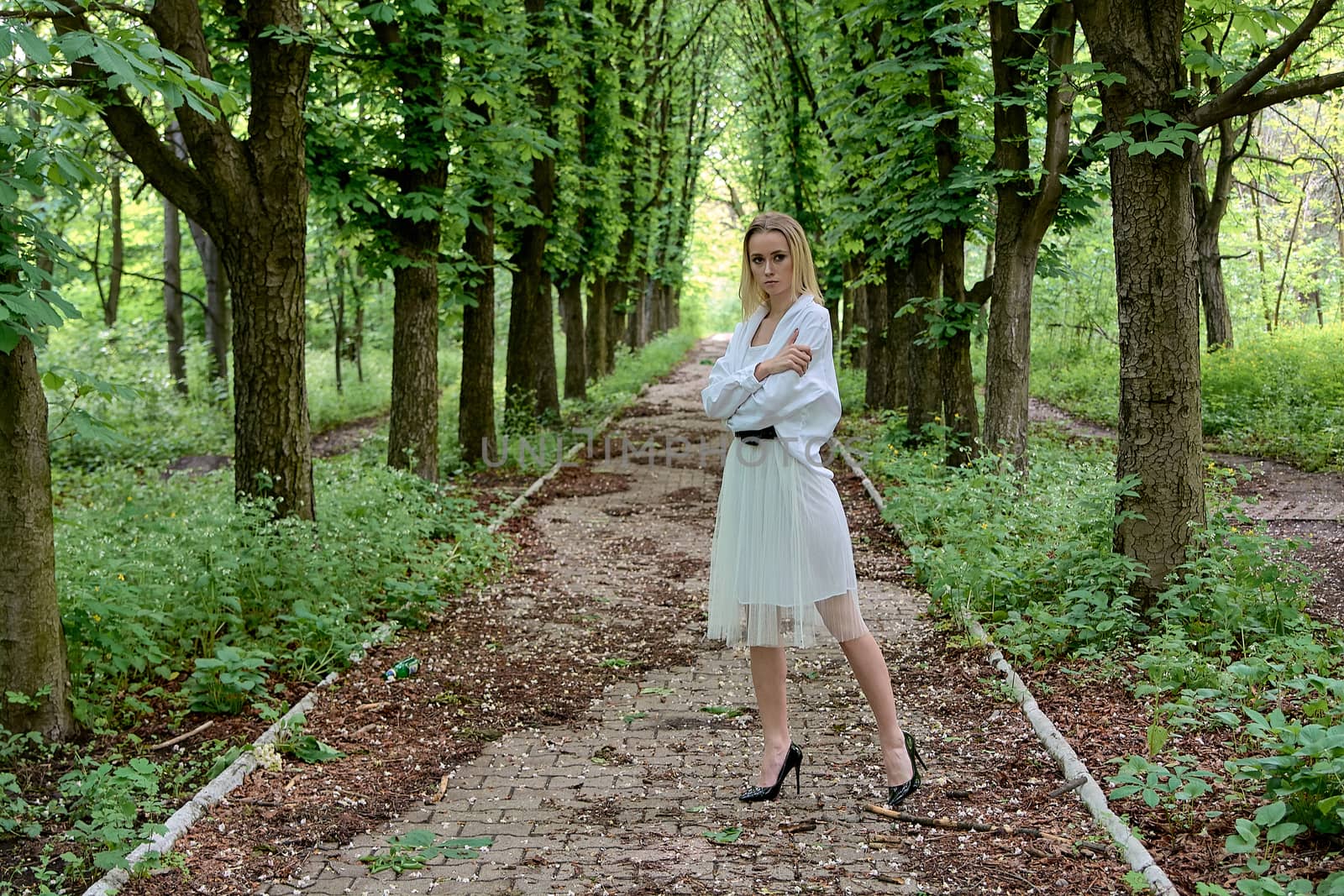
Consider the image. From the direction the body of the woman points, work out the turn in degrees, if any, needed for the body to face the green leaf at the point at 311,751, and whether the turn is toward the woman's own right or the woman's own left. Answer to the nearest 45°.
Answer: approximately 45° to the woman's own right

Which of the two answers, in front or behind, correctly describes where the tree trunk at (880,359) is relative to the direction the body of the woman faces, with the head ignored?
behind

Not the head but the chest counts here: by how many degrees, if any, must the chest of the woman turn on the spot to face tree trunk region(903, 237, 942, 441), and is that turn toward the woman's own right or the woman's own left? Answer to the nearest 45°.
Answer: approximately 135° to the woman's own right

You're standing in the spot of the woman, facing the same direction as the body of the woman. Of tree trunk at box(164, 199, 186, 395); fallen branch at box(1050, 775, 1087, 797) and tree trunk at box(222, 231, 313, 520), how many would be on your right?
2

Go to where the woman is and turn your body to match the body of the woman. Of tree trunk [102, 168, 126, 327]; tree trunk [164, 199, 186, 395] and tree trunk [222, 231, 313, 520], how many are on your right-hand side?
3

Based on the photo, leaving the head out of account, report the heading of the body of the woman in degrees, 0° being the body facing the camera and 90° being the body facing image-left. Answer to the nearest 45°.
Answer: approximately 45°

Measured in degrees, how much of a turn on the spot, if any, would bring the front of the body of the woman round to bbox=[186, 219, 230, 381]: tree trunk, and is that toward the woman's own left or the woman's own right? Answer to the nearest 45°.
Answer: approximately 90° to the woman's own right

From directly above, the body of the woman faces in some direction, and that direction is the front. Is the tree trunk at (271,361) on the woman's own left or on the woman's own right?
on the woman's own right

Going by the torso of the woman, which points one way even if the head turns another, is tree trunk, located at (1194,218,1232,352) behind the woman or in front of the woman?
behind

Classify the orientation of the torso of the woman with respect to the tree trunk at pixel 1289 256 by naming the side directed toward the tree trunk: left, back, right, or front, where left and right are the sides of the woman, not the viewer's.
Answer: back

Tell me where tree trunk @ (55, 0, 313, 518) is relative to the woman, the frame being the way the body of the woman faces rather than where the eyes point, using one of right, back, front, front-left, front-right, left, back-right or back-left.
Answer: right

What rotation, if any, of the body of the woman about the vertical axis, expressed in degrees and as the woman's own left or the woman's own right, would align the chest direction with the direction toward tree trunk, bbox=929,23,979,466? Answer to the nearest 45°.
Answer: approximately 135° to the woman's own right

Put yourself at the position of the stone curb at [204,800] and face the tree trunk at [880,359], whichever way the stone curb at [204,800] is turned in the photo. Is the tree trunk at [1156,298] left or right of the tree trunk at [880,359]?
right
